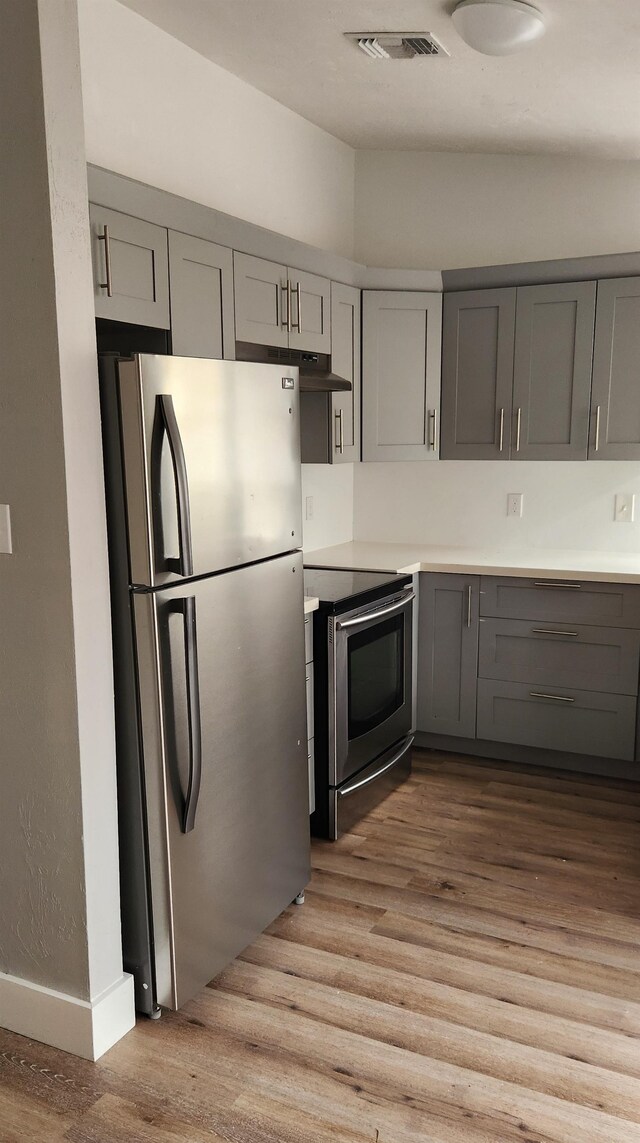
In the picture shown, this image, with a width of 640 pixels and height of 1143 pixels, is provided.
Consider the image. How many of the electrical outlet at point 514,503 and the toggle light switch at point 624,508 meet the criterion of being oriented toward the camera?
2

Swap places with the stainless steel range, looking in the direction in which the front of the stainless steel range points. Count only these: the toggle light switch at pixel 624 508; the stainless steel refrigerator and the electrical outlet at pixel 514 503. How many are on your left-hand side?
2

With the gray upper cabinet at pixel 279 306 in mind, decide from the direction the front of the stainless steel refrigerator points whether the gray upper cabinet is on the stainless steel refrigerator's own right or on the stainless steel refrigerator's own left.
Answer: on the stainless steel refrigerator's own left

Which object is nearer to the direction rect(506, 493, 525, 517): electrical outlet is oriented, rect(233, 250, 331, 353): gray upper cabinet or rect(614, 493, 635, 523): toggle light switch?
the gray upper cabinet

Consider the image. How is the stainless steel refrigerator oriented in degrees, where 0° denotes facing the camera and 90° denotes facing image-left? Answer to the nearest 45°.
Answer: approximately 315°

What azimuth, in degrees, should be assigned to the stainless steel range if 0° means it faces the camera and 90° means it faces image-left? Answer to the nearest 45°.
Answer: approximately 315°

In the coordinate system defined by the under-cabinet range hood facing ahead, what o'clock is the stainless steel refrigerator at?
The stainless steel refrigerator is roughly at 2 o'clock from the under-cabinet range hood.

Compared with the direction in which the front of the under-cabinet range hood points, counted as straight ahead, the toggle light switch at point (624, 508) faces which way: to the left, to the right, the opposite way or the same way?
to the right

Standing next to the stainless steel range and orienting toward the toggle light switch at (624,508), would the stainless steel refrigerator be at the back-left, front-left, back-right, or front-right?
back-right

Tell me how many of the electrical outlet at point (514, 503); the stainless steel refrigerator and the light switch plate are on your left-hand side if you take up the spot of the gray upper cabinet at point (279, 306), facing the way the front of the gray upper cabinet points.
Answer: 1

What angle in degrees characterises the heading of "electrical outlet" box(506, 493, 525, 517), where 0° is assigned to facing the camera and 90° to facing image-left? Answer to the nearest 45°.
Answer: approximately 0°

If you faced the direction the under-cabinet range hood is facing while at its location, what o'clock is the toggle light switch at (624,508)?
The toggle light switch is roughly at 10 o'clock from the under-cabinet range hood.

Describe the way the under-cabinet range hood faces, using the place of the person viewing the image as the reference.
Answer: facing the viewer and to the right of the viewer

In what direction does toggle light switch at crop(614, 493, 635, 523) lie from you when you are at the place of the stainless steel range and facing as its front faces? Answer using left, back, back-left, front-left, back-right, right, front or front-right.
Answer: left

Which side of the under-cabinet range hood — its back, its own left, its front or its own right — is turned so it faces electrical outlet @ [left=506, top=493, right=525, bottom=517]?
left
